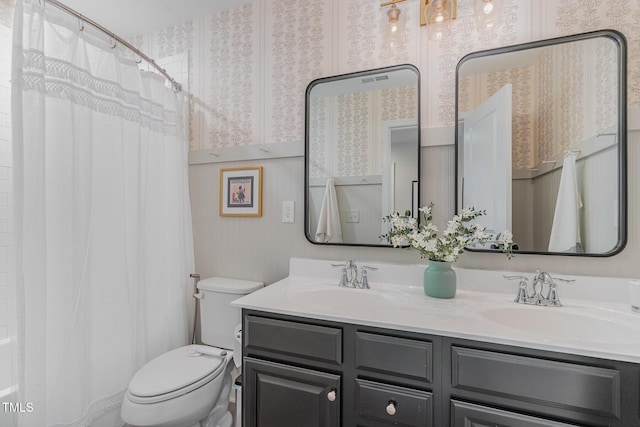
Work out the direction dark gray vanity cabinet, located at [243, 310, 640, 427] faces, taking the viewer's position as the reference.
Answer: facing the viewer and to the left of the viewer

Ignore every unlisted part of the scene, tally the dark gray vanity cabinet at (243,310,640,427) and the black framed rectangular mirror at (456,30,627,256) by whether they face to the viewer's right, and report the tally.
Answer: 0

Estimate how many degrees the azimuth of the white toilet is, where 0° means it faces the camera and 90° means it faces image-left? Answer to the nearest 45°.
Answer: approximately 45°

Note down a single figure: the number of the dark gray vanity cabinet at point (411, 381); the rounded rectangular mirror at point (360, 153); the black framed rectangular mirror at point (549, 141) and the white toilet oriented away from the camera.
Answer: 0

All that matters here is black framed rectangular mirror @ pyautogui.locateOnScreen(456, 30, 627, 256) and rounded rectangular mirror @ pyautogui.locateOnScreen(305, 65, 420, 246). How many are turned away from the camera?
0

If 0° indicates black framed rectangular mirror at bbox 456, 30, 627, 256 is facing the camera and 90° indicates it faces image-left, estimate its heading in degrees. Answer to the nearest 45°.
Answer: approximately 45°

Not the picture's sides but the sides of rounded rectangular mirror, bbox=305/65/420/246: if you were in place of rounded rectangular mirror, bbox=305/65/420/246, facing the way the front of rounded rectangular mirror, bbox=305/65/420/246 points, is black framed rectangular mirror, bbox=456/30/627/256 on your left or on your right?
on your left
